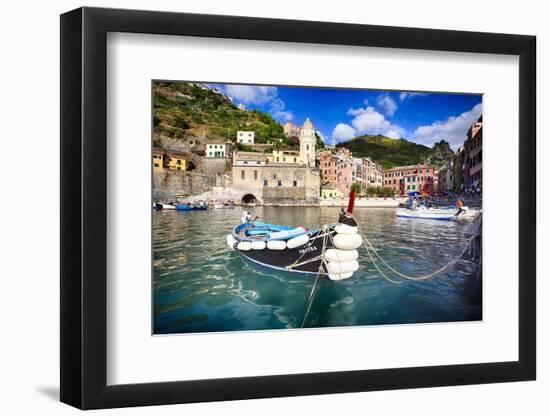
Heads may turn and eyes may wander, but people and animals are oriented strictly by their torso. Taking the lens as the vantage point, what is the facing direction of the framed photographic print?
facing the viewer and to the right of the viewer
